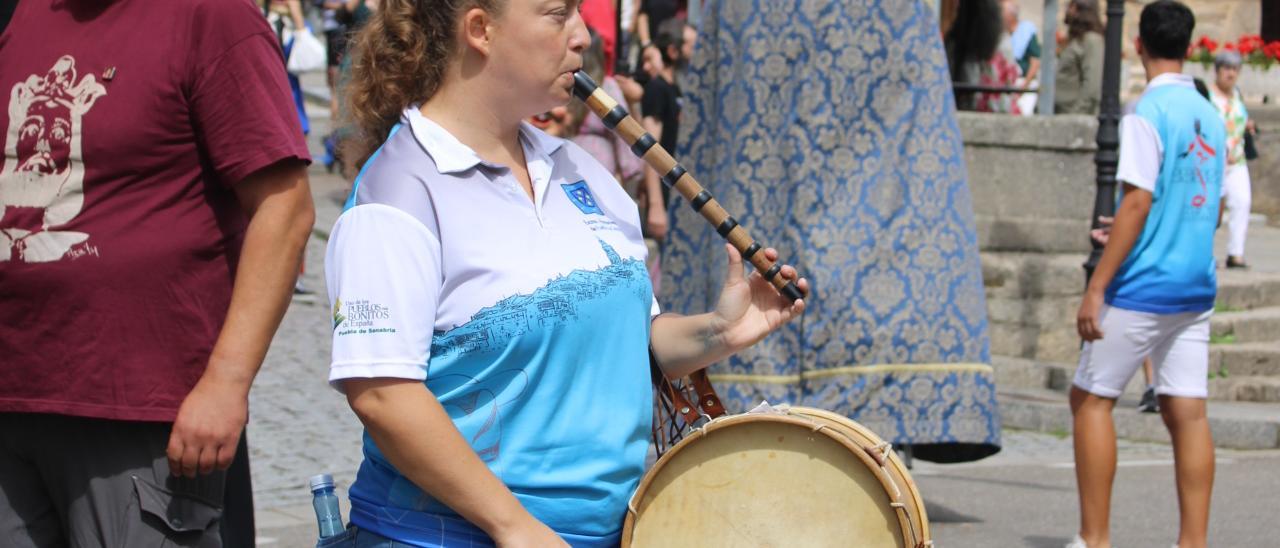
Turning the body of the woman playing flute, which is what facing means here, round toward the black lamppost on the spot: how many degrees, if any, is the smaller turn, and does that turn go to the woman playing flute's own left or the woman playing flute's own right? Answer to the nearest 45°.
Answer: approximately 90° to the woman playing flute's own left

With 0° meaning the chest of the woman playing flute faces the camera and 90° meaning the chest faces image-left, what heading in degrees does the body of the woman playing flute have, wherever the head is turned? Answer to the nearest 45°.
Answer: approximately 315°

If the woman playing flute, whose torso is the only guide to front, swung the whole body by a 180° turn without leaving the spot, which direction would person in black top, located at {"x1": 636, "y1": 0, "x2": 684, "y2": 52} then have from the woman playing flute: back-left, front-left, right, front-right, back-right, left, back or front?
front-right

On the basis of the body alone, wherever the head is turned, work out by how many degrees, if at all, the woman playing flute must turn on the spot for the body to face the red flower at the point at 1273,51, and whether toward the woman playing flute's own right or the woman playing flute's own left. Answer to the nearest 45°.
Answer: approximately 90° to the woman playing flute's own left

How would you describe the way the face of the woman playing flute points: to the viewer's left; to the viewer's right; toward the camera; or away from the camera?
to the viewer's right

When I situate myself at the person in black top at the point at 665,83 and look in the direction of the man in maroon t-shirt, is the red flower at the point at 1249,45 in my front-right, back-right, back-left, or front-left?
back-left
